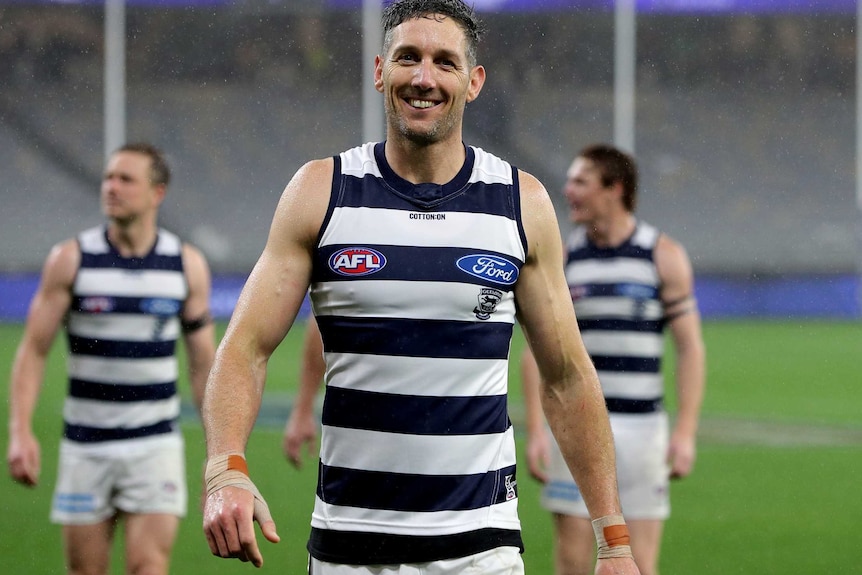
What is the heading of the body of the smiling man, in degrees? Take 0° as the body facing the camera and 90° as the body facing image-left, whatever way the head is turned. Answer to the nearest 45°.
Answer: approximately 0°

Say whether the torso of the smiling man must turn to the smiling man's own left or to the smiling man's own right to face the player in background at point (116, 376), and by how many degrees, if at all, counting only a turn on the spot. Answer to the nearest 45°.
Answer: approximately 135° to the smiling man's own right

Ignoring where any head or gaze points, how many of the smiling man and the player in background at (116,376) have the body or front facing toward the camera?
2

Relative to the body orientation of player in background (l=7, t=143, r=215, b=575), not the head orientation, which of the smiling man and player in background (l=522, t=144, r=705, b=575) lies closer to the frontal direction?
the smiling man

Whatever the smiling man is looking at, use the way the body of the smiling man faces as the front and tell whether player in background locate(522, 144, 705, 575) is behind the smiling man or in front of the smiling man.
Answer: behind

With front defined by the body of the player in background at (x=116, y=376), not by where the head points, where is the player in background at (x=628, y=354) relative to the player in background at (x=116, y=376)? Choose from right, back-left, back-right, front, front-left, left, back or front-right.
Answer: left

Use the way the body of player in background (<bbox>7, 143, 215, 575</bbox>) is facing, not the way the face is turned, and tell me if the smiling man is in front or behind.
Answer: in front

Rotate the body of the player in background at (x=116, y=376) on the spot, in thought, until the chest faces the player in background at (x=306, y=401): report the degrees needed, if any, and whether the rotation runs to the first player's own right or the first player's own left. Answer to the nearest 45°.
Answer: approximately 90° to the first player's own left
